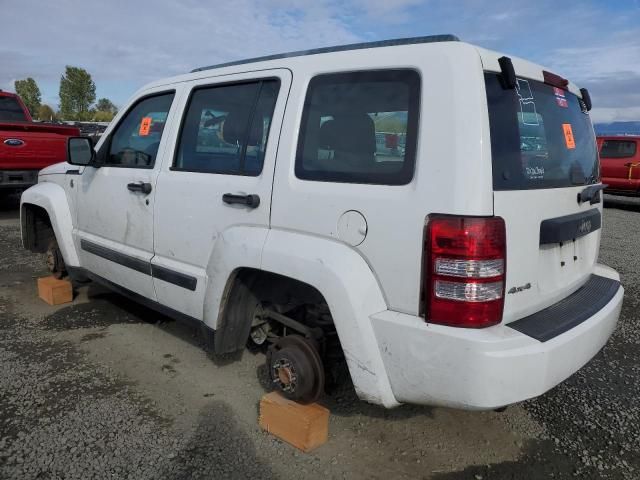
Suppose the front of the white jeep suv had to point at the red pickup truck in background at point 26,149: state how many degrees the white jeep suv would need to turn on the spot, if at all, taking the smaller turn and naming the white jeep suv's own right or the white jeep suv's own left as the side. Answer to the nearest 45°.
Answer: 0° — it already faces it

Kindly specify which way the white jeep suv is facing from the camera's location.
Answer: facing away from the viewer and to the left of the viewer

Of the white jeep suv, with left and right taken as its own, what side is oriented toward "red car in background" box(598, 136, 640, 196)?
right
